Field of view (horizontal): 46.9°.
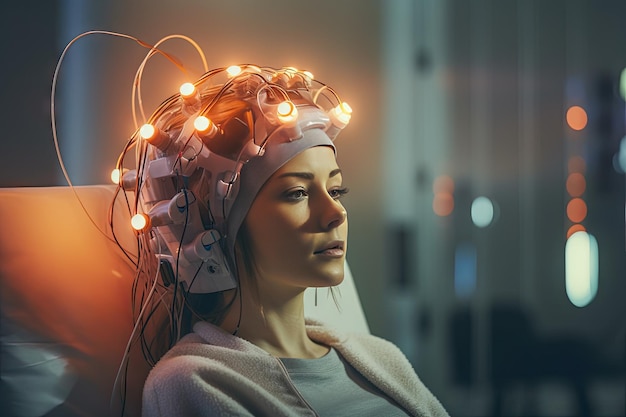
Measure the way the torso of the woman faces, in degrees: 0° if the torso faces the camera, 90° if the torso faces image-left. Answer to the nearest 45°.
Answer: approximately 315°

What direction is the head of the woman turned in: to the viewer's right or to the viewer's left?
to the viewer's right
